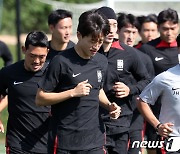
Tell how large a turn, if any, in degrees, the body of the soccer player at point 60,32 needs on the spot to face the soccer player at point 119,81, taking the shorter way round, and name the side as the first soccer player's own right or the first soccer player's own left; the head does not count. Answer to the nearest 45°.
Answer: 0° — they already face them

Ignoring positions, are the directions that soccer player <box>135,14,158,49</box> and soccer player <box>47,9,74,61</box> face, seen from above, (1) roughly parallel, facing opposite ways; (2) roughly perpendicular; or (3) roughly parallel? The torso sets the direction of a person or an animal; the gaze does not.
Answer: roughly parallel

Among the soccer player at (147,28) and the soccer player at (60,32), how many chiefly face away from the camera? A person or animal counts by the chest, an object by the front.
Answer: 0

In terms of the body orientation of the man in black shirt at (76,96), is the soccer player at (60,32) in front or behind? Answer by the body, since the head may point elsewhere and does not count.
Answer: behind

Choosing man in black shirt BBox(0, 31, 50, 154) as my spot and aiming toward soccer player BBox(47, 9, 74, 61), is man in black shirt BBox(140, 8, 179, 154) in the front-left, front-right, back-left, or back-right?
front-right

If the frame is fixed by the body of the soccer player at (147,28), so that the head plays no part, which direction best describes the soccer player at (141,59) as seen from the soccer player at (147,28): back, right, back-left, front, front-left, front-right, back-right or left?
front-right

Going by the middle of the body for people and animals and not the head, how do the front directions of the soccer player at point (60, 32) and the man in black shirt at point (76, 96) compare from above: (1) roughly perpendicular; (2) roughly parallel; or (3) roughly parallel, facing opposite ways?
roughly parallel

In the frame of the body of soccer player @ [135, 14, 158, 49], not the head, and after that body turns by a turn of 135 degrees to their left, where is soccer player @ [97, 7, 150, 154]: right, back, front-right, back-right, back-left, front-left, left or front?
back

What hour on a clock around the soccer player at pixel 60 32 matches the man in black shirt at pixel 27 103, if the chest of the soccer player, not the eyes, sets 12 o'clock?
The man in black shirt is roughly at 2 o'clock from the soccer player.

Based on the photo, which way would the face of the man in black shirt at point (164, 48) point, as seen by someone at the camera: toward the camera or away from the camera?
toward the camera

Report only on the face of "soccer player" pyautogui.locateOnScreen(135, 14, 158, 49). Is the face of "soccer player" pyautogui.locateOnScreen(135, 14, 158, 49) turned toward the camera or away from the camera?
toward the camera

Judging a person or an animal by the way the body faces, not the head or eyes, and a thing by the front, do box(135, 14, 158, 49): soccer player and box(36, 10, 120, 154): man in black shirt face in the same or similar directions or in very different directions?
same or similar directions

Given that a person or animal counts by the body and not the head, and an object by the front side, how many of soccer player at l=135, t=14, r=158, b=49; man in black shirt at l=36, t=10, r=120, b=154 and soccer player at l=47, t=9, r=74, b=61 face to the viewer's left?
0

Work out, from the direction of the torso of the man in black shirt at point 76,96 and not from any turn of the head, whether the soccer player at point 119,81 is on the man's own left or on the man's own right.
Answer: on the man's own left

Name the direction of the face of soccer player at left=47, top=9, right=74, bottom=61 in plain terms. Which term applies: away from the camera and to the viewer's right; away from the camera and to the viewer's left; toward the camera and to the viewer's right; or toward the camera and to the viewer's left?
toward the camera and to the viewer's right

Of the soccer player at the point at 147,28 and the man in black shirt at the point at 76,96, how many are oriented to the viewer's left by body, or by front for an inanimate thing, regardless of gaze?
0

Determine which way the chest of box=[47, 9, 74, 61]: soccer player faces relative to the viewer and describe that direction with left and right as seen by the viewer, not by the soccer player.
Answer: facing the viewer and to the right of the viewer

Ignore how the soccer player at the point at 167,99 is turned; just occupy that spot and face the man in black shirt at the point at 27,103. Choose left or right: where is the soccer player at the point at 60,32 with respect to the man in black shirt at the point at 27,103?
right
